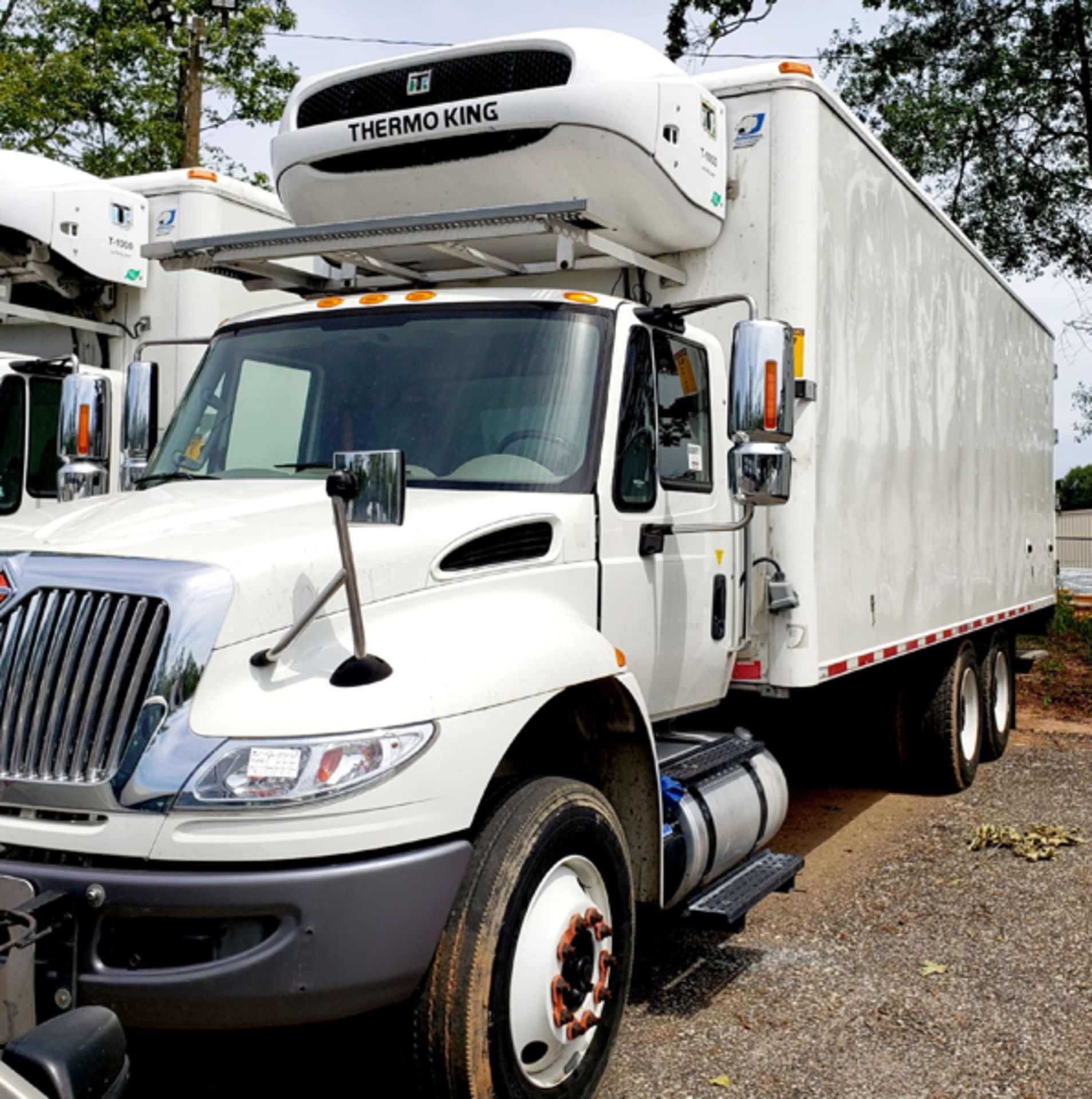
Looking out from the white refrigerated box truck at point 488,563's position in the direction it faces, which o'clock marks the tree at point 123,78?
The tree is roughly at 4 o'clock from the white refrigerated box truck.

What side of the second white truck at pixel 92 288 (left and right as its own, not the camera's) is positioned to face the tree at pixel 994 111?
back

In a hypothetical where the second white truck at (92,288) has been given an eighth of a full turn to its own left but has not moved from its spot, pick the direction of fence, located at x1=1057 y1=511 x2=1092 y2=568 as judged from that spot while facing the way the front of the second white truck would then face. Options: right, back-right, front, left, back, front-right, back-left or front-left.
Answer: back-left

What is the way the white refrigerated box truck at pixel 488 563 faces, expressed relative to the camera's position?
facing the viewer and to the left of the viewer

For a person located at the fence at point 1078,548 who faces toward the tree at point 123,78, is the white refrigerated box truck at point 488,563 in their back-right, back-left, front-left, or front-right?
front-left

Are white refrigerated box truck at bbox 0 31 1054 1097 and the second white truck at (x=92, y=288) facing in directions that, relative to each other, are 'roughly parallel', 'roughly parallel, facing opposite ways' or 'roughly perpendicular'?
roughly parallel

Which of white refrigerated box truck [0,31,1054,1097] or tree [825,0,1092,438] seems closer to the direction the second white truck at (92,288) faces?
the white refrigerated box truck

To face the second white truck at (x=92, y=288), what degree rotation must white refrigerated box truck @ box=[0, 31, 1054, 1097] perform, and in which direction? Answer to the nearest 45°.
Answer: approximately 90° to its right

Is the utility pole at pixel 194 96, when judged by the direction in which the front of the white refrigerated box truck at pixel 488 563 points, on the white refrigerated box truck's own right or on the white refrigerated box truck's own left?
on the white refrigerated box truck's own right
